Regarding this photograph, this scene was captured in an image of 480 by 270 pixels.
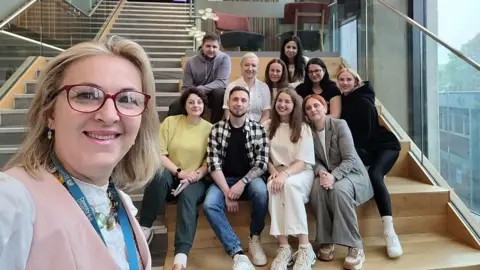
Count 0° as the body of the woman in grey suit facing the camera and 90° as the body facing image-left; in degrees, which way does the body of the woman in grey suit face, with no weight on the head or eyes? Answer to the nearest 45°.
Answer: approximately 45°

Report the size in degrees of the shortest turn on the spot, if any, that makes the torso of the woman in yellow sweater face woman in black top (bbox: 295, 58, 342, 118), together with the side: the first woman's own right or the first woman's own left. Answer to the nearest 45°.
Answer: approximately 135° to the first woman's own left

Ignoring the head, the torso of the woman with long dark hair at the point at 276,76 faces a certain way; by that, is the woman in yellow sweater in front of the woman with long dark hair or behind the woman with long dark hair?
in front
